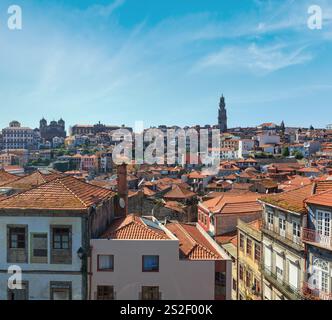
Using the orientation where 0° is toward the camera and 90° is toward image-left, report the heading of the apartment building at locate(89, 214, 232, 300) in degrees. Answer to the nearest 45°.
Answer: approximately 0°

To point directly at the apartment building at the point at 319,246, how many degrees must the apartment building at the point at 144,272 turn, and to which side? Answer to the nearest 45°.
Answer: approximately 90° to its left

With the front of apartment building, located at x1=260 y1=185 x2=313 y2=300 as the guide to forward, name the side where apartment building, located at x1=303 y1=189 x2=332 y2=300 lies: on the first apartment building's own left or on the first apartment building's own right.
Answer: on the first apartment building's own left

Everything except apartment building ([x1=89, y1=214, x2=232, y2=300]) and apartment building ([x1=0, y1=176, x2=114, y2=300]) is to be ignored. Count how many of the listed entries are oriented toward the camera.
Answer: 2

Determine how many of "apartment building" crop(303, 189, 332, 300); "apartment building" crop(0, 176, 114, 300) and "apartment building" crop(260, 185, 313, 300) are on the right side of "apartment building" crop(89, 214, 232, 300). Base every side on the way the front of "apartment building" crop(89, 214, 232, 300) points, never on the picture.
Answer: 1

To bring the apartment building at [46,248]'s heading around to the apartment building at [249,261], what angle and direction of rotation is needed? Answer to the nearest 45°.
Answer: approximately 135° to its left

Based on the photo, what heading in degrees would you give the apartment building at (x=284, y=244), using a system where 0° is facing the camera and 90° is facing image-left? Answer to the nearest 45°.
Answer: approximately 45°

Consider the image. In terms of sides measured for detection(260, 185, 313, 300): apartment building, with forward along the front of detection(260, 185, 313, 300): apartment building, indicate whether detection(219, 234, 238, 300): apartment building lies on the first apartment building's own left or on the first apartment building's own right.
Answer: on the first apartment building's own right

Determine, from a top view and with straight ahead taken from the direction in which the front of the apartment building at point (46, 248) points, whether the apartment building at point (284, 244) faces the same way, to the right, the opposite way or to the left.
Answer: to the right

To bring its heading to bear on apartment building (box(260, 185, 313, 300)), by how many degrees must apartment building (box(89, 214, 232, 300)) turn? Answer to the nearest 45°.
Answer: approximately 135° to its left

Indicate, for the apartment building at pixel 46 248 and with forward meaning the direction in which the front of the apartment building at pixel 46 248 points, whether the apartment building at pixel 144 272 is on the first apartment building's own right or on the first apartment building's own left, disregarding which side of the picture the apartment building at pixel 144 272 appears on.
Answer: on the first apartment building's own left

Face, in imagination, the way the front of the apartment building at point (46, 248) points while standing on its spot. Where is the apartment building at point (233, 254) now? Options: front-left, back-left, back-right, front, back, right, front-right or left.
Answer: back-left

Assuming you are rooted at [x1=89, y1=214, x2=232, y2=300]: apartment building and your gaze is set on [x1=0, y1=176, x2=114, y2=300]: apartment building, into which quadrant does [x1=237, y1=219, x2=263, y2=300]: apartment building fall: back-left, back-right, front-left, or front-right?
back-right
